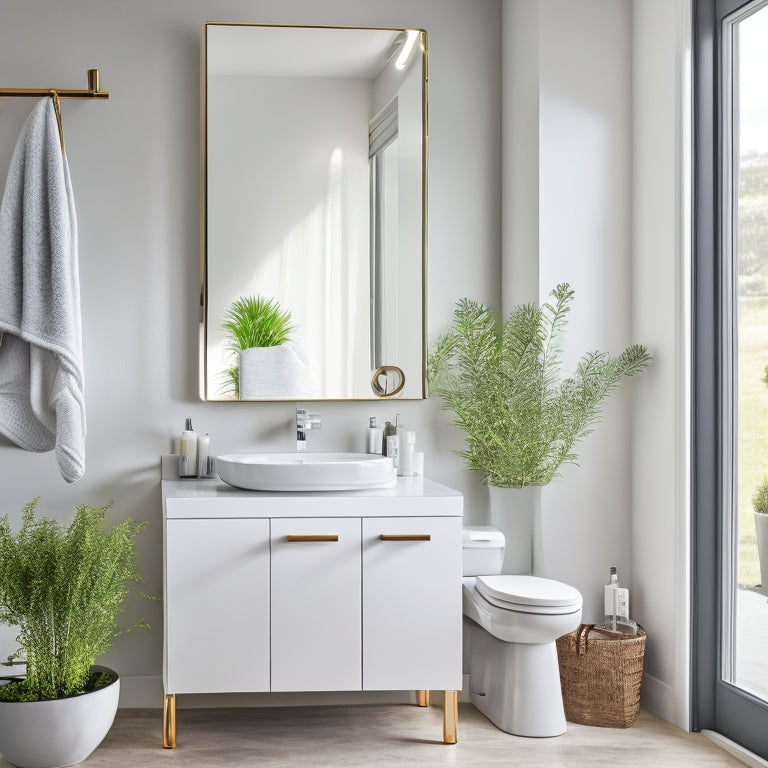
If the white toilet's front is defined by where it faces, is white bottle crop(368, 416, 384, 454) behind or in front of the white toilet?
behind

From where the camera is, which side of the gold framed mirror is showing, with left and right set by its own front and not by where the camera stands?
front

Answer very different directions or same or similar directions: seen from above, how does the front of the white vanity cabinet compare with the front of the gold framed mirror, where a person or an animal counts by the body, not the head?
same or similar directions

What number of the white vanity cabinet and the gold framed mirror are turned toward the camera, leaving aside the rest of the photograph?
2

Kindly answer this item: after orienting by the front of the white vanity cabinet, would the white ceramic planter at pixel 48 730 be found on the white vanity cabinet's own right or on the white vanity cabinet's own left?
on the white vanity cabinet's own right

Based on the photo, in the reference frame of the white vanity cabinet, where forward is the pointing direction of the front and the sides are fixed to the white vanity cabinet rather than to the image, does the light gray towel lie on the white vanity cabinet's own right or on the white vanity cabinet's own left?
on the white vanity cabinet's own right

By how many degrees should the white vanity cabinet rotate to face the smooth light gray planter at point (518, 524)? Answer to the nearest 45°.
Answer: approximately 135° to its left

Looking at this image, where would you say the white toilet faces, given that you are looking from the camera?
facing the viewer and to the right of the viewer

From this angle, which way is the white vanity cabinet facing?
toward the camera
